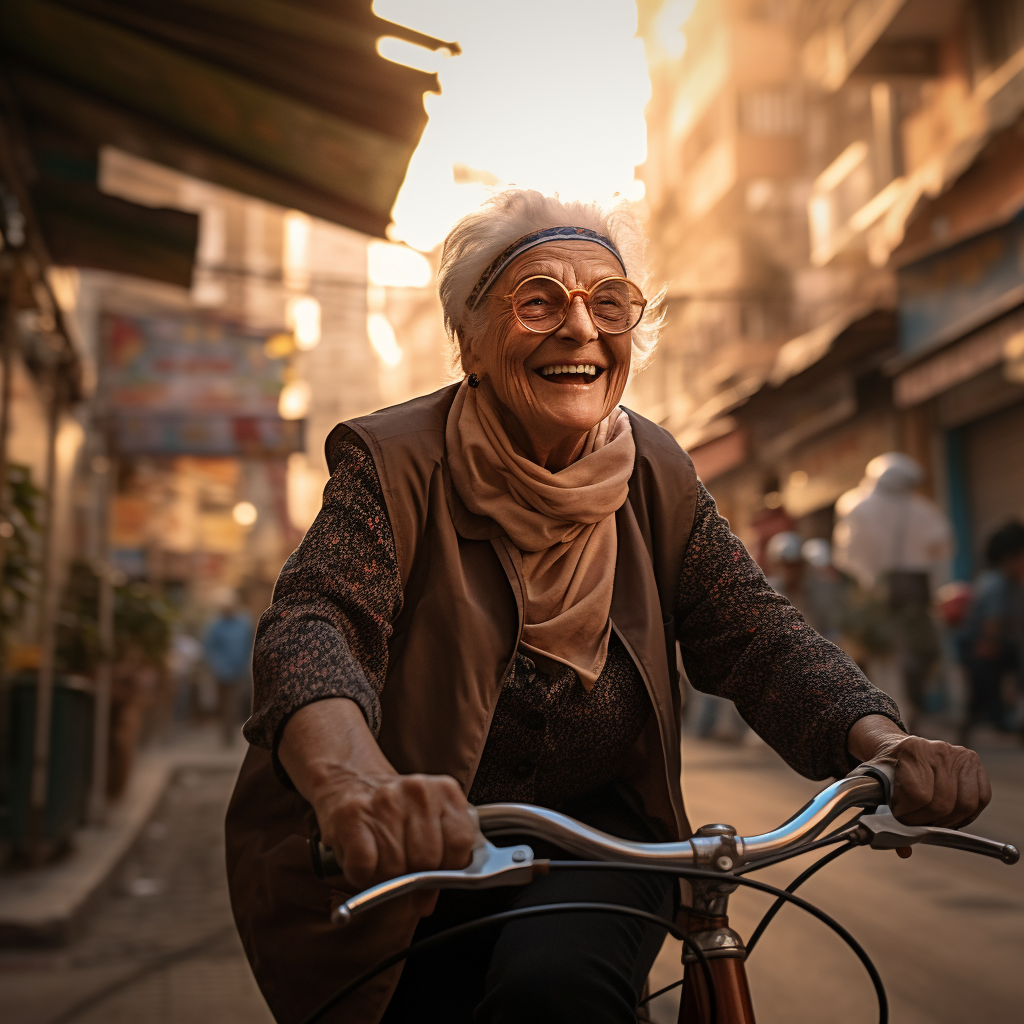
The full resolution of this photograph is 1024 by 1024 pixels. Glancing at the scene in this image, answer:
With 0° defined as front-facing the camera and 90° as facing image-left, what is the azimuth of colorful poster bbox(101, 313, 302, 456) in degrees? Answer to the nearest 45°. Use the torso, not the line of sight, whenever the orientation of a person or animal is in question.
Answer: approximately 0°

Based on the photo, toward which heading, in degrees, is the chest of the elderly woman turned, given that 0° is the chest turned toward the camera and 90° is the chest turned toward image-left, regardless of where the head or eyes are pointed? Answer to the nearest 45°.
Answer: approximately 315°

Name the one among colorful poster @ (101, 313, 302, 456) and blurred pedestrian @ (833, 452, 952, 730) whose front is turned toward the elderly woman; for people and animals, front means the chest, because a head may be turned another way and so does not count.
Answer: the colorful poster

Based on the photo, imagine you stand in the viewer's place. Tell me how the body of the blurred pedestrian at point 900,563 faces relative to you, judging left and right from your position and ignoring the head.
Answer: facing away from the viewer

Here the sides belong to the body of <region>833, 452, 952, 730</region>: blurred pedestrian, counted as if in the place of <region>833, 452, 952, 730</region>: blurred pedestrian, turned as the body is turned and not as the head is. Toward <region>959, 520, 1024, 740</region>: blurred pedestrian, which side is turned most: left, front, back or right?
right

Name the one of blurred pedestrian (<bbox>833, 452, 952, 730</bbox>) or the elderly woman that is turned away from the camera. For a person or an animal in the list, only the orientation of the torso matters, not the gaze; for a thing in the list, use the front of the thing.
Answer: the blurred pedestrian

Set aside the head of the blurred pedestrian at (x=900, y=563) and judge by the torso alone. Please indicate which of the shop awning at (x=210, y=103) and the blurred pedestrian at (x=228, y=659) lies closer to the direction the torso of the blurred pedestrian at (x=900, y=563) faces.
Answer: the blurred pedestrian

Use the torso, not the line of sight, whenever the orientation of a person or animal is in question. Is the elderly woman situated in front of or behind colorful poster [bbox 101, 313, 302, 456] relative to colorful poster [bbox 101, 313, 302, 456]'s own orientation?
in front

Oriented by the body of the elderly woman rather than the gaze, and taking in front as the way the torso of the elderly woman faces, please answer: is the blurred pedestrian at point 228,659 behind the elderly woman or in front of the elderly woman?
behind

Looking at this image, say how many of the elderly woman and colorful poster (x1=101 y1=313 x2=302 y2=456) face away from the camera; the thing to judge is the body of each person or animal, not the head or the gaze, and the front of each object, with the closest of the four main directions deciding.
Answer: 0
